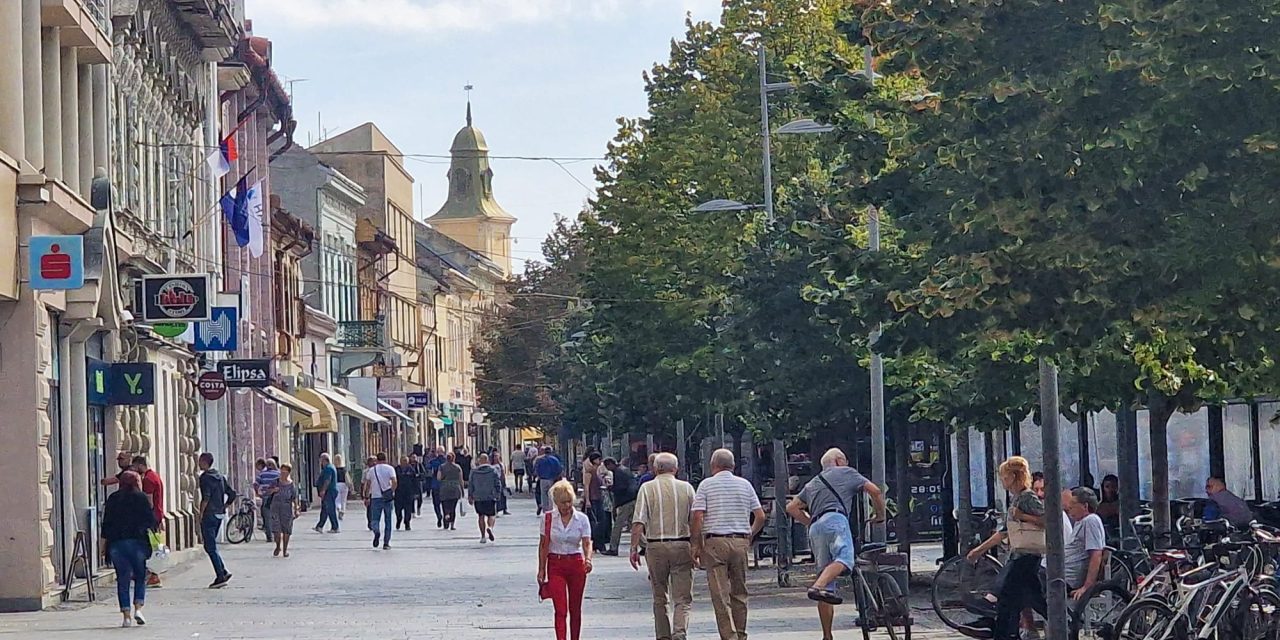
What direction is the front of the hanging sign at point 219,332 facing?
toward the camera

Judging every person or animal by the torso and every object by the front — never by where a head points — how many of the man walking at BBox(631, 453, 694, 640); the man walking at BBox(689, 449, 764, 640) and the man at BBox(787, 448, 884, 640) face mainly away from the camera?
3

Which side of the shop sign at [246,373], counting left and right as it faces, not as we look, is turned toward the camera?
front

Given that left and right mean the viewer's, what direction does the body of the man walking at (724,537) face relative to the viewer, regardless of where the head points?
facing away from the viewer

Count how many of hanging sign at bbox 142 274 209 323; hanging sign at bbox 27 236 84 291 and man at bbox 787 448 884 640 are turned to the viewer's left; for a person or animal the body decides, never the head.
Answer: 0

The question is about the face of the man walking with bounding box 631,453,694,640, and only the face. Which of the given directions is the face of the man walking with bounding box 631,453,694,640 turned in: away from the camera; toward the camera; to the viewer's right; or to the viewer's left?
away from the camera

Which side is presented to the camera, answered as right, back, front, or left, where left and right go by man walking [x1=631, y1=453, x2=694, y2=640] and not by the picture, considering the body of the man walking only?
back

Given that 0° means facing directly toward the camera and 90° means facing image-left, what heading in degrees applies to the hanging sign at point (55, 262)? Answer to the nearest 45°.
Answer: approximately 0°

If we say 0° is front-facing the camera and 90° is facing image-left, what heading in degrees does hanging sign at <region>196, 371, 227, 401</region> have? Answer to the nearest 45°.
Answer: approximately 0°
